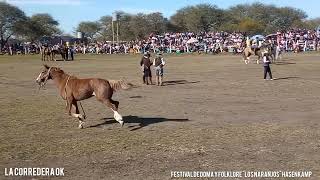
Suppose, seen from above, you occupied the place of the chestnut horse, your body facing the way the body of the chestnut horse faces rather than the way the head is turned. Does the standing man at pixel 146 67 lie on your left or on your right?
on your right

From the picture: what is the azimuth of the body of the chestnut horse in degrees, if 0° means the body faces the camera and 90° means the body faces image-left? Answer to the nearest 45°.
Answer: approximately 90°
